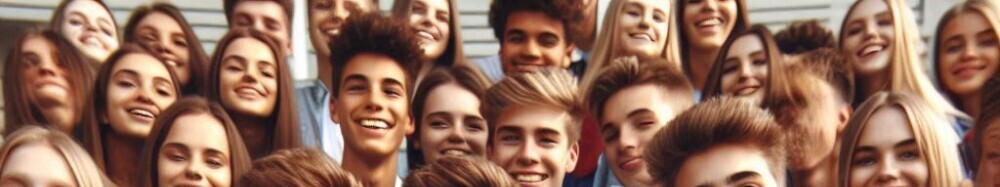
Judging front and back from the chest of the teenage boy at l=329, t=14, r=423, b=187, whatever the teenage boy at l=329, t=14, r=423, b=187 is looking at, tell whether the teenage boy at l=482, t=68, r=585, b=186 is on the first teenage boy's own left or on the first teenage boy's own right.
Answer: on the first teenage boy's own left

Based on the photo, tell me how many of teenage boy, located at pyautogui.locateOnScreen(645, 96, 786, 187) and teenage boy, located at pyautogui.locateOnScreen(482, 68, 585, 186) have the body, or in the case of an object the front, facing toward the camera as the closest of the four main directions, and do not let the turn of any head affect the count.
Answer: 2

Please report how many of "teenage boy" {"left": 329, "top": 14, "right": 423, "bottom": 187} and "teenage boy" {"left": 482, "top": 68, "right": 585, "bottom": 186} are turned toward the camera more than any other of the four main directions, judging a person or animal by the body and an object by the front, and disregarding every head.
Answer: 2

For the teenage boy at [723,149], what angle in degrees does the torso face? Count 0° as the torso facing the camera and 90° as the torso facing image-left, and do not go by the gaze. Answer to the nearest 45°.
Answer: approximately 0°

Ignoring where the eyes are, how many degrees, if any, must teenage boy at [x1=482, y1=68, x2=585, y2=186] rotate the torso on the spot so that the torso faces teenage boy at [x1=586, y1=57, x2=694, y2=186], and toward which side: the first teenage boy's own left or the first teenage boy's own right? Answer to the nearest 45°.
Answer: approximately 90° to the first teenage boy's own left

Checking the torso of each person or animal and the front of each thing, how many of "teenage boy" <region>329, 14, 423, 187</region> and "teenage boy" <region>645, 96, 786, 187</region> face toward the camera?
2

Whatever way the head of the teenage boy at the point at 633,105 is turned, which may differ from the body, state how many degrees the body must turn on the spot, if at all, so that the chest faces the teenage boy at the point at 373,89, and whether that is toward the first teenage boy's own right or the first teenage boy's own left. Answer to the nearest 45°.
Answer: approximately 45° to the first teenage boy's own right
